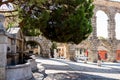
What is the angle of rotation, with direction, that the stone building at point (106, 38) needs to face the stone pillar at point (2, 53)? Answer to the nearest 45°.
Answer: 0° — it already faces it

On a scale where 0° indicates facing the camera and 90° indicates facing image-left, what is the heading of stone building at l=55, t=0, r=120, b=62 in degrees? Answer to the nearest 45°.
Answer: approximately 0°

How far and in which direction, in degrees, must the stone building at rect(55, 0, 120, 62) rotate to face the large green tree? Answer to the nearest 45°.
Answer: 0° — it already faces it
